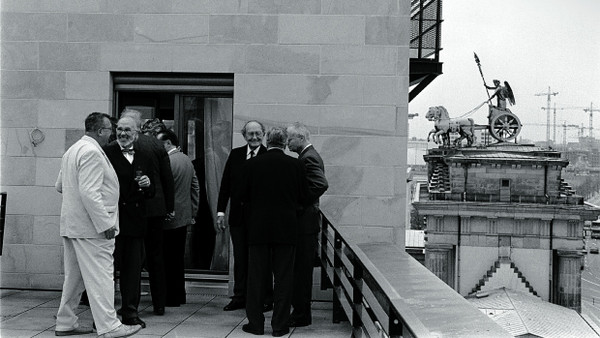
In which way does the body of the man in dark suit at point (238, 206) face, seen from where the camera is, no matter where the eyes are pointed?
toward the camera

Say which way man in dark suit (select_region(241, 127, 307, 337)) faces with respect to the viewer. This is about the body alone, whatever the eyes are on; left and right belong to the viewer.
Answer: facing away from the viewer

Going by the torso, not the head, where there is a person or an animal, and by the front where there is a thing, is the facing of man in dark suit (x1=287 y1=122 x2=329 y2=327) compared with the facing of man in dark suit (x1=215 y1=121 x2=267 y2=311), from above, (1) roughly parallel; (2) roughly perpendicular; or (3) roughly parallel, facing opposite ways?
roughly perpendicular

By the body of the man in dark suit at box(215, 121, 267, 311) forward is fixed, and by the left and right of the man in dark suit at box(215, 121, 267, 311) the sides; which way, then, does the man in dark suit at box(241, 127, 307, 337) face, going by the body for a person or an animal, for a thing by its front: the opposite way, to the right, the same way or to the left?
the opposite way

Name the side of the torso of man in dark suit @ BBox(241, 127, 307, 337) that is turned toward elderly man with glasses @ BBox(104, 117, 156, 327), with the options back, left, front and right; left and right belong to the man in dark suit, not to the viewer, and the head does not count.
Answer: left

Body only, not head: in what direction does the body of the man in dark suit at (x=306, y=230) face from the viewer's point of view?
to the viewer's left

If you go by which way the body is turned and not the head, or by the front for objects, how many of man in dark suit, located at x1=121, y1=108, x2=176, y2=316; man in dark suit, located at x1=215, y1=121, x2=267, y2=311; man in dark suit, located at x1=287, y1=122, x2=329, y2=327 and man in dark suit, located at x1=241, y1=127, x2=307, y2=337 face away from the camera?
1
